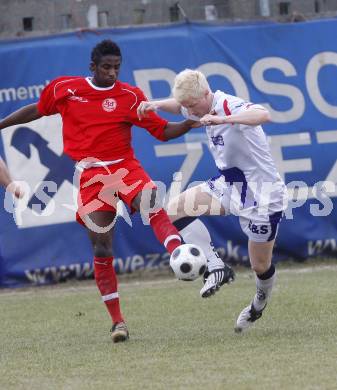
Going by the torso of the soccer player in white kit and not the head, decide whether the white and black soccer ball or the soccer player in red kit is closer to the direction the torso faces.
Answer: the white and black soccer ball

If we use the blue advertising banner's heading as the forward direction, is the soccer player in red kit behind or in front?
in front

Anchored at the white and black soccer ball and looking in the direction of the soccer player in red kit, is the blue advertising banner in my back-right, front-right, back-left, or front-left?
front-right

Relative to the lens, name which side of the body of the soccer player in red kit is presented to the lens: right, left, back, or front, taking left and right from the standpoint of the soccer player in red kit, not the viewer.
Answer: front

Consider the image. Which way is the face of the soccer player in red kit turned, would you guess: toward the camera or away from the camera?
toward the camera

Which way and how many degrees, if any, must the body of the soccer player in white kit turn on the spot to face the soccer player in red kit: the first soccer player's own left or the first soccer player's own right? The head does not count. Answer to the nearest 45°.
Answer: approximately 45° to the first soccer player's own right

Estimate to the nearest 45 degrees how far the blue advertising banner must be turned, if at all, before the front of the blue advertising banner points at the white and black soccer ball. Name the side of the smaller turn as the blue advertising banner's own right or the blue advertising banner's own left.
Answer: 0° — it already faces it

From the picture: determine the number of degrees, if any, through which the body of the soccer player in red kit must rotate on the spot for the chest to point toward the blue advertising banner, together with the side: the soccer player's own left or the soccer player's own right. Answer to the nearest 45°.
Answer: approximately 180°

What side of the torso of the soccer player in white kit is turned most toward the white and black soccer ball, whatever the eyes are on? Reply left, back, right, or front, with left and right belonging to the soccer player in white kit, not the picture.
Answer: front

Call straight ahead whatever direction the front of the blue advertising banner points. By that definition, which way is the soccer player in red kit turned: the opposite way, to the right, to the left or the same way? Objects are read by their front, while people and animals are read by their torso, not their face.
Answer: the same way

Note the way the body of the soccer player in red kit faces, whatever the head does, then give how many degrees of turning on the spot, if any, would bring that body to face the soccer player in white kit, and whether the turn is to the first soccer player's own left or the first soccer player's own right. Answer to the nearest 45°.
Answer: approximately 45° to the first soccer player's own left

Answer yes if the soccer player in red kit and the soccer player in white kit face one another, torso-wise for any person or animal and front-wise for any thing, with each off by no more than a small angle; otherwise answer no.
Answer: no

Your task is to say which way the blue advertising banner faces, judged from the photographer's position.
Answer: facing the viewer

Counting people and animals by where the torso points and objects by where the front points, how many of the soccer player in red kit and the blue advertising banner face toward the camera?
2

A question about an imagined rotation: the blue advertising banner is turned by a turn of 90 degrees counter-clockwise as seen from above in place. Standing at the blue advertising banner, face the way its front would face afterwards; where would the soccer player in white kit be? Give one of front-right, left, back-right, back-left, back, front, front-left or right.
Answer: right

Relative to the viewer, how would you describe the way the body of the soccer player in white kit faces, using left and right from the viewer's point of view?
facing the viewer and to the left of the viewer
